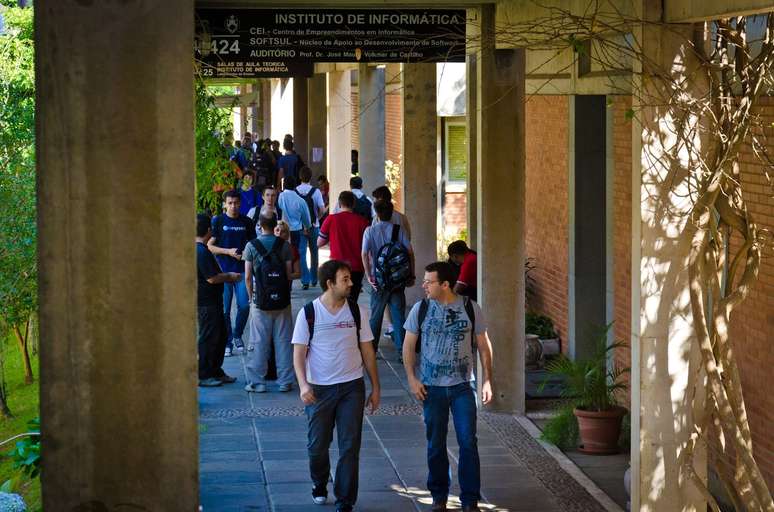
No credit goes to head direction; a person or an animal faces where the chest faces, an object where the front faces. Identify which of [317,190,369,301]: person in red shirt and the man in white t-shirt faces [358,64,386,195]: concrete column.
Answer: the person in red shirt

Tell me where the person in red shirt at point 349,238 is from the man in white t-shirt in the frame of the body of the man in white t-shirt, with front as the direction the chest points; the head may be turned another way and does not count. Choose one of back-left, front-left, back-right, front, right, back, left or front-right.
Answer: back

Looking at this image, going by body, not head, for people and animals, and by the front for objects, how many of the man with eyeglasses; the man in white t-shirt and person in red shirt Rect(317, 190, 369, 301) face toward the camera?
2

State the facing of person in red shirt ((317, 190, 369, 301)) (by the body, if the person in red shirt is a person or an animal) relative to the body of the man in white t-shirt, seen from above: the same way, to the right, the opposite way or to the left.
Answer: the opposite way

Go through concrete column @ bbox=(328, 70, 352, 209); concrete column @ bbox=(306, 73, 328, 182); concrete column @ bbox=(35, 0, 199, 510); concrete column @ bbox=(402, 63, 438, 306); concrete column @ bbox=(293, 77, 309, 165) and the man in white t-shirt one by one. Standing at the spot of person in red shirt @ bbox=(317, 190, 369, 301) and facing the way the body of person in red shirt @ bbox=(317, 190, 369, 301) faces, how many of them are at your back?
2

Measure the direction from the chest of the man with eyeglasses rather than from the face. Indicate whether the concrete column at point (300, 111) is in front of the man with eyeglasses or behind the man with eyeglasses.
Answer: behind

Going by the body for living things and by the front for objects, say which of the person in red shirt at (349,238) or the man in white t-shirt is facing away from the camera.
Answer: the person in red shirt

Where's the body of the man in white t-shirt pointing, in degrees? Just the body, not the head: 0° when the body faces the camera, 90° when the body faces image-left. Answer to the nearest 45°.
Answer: approximately 0°

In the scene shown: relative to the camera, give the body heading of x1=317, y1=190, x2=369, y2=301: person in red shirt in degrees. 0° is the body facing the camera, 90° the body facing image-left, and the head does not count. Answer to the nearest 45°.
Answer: approximately 180°

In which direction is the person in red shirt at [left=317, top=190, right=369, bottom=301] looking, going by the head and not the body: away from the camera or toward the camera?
away from the camera

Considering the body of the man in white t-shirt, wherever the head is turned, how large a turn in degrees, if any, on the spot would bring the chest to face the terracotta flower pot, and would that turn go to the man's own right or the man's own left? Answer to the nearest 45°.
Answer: approximately 135° to the man's own left

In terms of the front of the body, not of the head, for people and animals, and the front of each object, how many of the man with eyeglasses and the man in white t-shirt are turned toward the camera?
2
